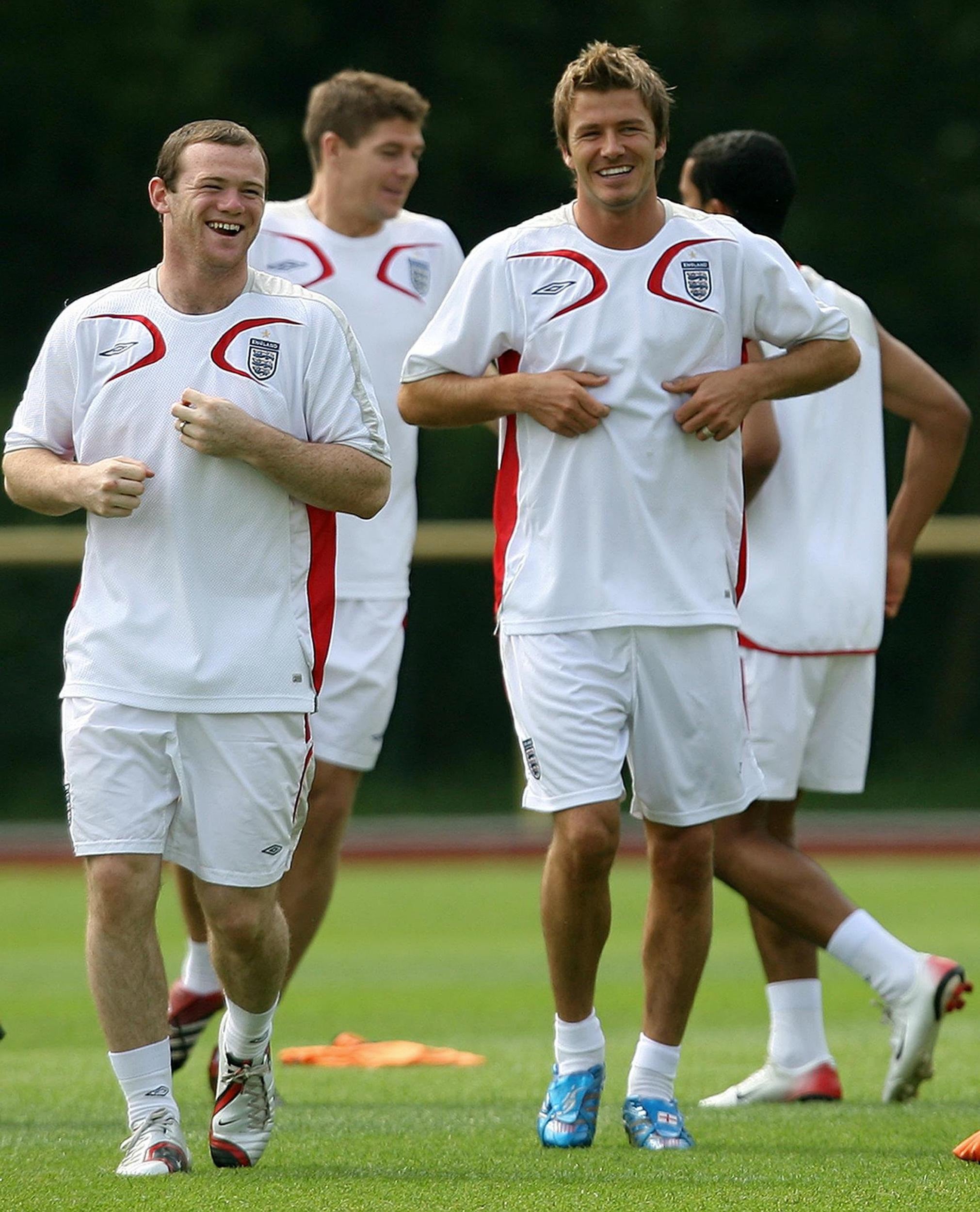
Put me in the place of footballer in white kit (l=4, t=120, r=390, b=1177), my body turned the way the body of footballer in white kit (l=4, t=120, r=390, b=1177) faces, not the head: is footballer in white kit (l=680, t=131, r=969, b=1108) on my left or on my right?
on my left

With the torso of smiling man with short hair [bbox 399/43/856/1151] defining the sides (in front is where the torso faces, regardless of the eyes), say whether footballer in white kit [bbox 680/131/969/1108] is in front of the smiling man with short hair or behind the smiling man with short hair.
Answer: behind

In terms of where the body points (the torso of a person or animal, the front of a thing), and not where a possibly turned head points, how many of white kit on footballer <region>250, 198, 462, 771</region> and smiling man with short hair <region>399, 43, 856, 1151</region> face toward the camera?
2

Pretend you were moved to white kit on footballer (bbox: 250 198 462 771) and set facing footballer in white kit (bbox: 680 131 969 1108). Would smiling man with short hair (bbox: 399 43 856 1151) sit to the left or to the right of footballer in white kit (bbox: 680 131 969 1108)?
right

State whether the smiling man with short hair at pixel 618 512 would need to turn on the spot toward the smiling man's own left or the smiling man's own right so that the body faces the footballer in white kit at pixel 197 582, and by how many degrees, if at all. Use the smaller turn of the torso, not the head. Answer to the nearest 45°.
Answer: approximately 45° to the smiling man's own right

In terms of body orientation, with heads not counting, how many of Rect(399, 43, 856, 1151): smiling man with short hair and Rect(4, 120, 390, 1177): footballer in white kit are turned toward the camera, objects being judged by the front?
2

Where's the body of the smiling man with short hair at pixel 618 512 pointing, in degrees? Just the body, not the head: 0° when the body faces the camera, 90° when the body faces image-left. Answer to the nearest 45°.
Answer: approximately 0°
